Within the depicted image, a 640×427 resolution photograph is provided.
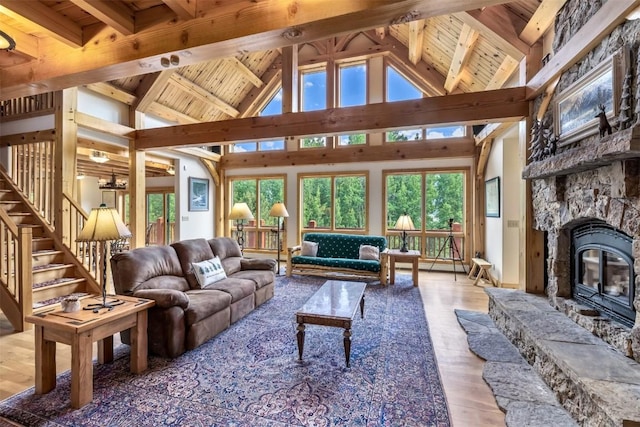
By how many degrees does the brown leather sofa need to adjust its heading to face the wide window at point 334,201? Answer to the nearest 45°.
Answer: approximately 90° to its left

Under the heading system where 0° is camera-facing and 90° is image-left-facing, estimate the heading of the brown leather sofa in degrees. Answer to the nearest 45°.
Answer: approximately 315°

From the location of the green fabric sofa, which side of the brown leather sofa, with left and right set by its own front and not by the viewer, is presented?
left

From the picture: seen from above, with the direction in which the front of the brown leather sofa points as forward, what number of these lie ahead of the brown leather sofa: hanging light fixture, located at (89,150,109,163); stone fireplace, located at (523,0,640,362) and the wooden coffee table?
2

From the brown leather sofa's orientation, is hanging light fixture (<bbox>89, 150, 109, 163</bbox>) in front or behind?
behind

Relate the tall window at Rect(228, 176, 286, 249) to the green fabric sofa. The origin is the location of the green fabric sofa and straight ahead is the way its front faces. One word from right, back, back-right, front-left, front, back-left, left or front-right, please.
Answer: back-right

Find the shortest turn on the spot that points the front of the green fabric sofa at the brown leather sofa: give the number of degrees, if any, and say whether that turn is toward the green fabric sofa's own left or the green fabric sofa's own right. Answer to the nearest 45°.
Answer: approximately 45° to the green fabric sofa's own right

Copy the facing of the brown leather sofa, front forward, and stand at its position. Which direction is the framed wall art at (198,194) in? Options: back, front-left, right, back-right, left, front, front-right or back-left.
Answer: back-left

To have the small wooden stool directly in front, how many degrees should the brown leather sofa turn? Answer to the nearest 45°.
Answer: approximately 45° to its left

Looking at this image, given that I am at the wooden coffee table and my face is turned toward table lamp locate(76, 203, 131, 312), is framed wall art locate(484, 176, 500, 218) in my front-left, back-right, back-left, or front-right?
back-right
